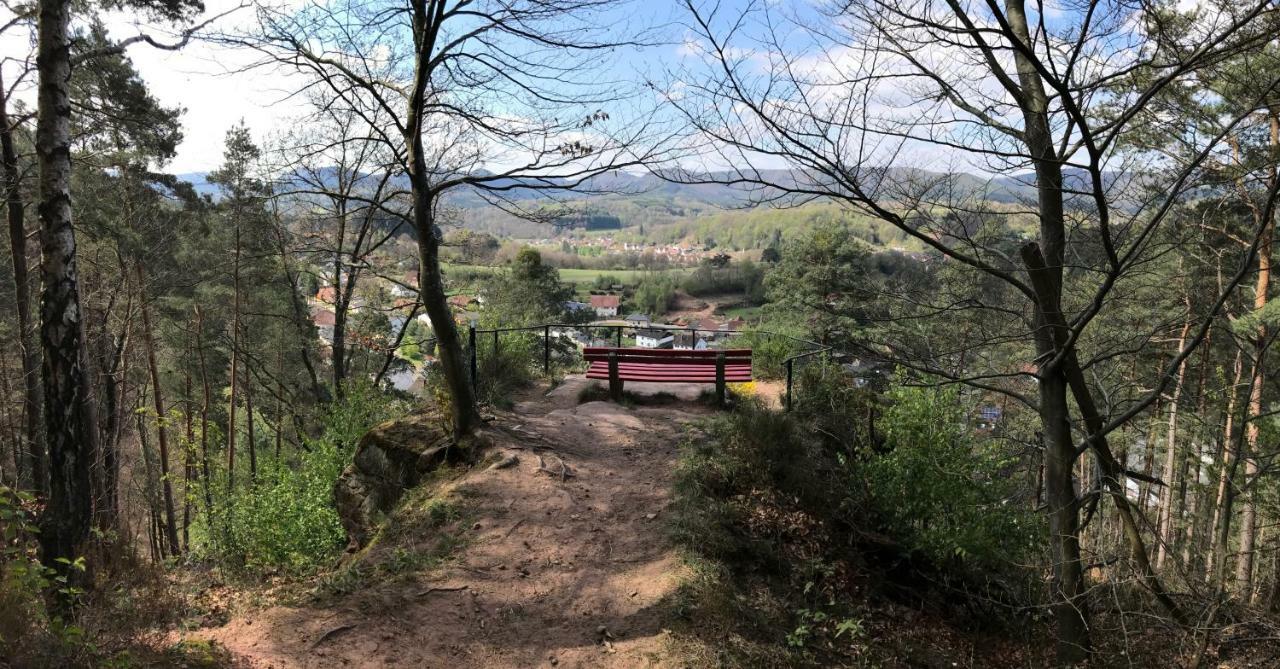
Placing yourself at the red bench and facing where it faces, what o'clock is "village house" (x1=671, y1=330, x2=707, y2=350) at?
The village house is roughly at 12 o'clock from the red bench.

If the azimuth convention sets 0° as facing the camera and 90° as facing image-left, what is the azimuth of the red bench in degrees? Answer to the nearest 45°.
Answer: approximately 180°

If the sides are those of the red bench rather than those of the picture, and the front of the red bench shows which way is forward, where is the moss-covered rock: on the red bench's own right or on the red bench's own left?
on the red bench's own left

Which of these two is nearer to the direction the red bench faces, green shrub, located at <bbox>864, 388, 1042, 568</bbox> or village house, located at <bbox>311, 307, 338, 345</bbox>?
the village house

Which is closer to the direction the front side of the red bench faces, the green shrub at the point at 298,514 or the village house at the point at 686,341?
the village house

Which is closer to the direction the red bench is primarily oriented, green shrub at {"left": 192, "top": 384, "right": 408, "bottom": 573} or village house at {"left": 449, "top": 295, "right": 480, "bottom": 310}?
the village house

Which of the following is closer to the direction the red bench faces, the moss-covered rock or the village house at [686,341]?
the village house

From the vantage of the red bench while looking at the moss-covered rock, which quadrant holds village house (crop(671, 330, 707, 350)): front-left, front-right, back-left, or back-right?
back-right

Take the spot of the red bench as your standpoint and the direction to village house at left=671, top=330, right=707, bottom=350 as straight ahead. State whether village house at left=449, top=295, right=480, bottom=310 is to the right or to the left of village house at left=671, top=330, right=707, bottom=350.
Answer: left

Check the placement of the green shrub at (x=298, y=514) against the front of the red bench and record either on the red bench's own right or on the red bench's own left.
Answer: on the red bench's own left

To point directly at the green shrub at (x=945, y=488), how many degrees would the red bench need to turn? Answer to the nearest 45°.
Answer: approximately 135° to its right

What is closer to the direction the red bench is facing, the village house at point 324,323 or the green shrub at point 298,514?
the village house

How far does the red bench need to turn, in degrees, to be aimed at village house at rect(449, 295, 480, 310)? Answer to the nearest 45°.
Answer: approximately 45° to its left
